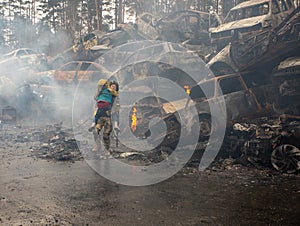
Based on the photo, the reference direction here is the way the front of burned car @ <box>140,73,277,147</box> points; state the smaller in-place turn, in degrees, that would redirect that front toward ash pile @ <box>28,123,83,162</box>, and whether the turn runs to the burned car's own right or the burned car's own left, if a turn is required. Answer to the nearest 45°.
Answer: approximately 45° to the burned car's own right

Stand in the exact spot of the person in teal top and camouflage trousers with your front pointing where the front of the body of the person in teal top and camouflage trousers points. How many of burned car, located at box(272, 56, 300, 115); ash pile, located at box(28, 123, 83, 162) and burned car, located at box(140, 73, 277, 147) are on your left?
2

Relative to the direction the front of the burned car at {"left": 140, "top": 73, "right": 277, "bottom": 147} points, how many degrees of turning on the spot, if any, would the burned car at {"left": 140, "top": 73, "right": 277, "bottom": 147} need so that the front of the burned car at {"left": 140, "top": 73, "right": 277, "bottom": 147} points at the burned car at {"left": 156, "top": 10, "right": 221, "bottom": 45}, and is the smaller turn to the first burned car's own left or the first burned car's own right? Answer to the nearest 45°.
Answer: approximately 135° to the first burned car's own right

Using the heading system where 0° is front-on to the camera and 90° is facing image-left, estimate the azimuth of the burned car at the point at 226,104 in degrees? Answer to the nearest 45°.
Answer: approximately 45°

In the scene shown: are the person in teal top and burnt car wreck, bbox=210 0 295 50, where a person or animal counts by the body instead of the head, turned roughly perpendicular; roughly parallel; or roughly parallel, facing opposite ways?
roughly perpendicular

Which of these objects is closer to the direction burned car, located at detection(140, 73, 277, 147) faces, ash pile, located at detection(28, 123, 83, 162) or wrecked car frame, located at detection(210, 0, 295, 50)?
the ash pile

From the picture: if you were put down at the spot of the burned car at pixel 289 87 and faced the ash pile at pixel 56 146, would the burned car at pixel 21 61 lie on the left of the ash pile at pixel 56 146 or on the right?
right

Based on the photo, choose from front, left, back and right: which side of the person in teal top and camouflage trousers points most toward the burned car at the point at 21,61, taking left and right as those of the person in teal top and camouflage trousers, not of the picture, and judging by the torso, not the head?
back

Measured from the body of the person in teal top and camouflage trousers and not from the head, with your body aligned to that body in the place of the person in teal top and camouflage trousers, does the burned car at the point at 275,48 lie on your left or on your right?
on your left

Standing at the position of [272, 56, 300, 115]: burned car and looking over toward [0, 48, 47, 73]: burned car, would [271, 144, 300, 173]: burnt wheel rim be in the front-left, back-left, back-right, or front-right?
back-left

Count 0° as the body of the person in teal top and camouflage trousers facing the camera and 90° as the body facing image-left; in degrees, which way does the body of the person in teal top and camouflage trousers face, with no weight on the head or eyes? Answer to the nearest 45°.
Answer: approximately 0°
